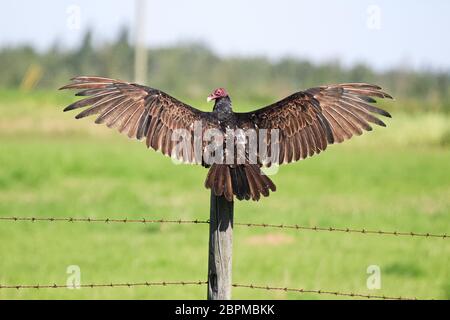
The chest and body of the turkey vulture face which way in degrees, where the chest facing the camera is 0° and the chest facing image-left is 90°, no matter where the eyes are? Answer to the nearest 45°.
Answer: approximately 180°
